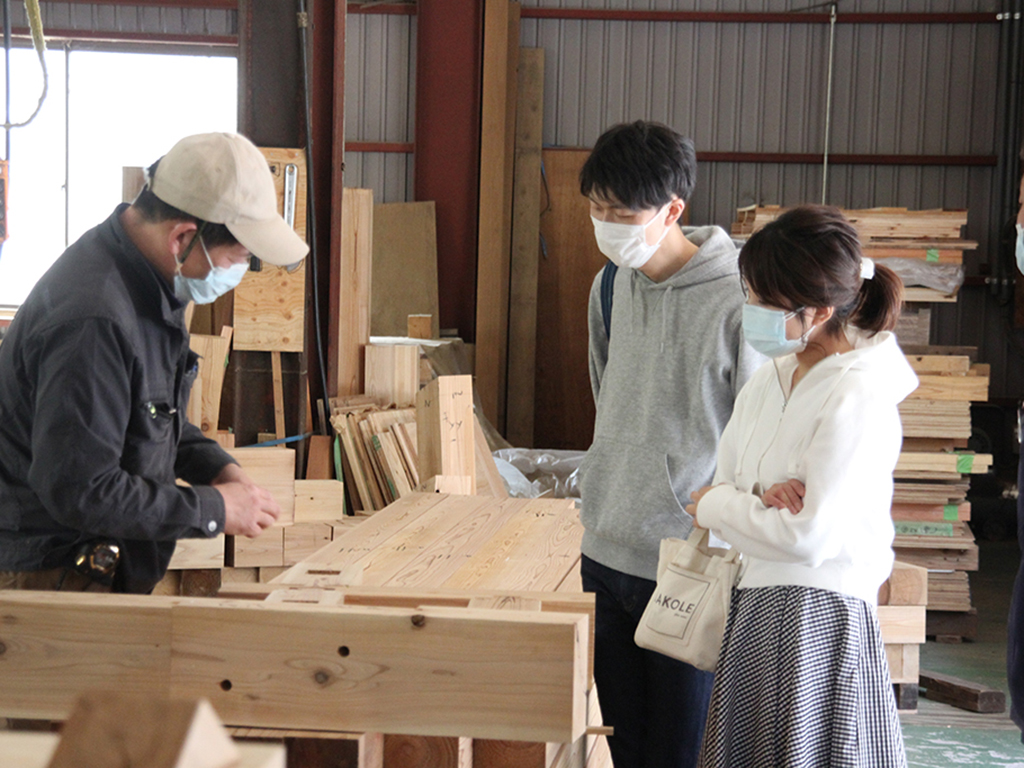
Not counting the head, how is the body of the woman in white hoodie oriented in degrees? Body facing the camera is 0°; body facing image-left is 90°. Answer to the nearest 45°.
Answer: approximately 45°

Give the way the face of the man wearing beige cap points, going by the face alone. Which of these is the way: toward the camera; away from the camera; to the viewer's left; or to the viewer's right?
to the viewer's right

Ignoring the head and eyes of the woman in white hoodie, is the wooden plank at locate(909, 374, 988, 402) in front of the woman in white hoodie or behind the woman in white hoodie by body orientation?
behind

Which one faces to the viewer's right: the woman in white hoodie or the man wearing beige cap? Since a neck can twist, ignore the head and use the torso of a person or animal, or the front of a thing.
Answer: the man wearing beige cap

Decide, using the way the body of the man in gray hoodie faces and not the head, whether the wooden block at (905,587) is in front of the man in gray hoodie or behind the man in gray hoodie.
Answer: behind

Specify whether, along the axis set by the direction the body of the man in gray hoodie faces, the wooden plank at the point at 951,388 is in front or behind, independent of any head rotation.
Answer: behind

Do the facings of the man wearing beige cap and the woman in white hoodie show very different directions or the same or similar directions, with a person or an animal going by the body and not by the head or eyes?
very different directions

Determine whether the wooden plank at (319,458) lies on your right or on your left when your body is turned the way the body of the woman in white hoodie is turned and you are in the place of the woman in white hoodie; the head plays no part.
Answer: on your right

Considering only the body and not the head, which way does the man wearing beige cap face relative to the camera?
to the viewer's right

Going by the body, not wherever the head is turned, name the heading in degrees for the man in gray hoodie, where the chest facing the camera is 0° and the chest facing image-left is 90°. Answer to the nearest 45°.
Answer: approximately 45°

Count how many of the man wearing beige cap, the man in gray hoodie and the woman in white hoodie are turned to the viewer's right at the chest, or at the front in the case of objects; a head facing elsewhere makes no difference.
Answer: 1
